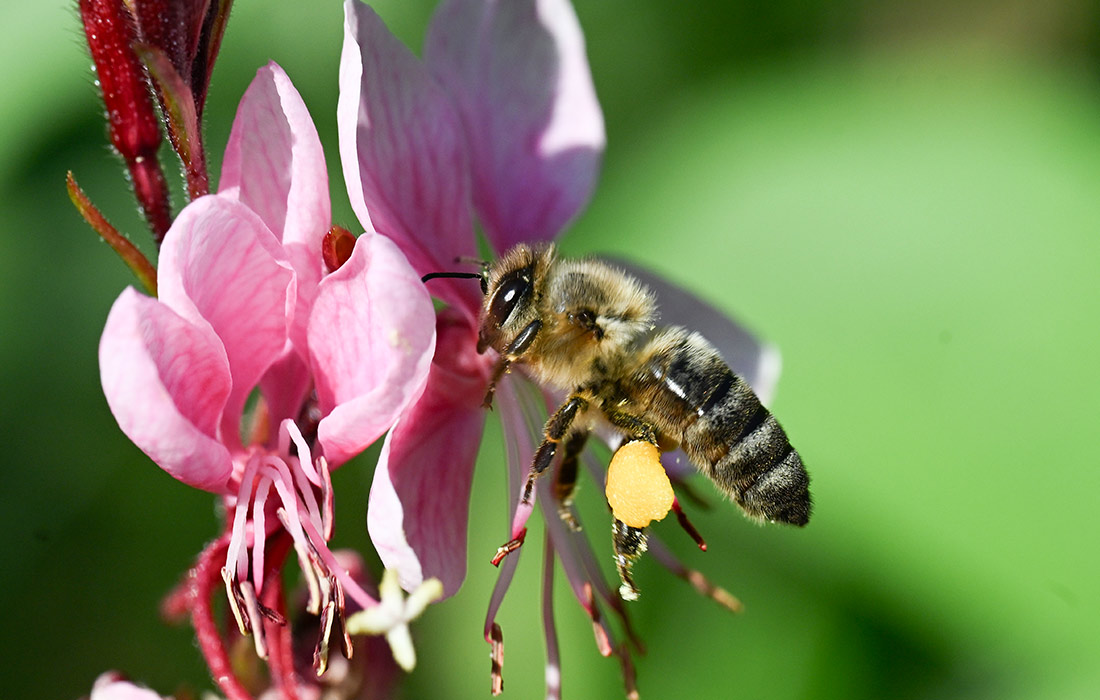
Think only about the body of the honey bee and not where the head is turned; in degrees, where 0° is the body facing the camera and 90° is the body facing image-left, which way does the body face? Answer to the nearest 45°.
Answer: approximately 90°

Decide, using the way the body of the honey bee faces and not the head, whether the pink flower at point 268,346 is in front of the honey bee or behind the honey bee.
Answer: in front
